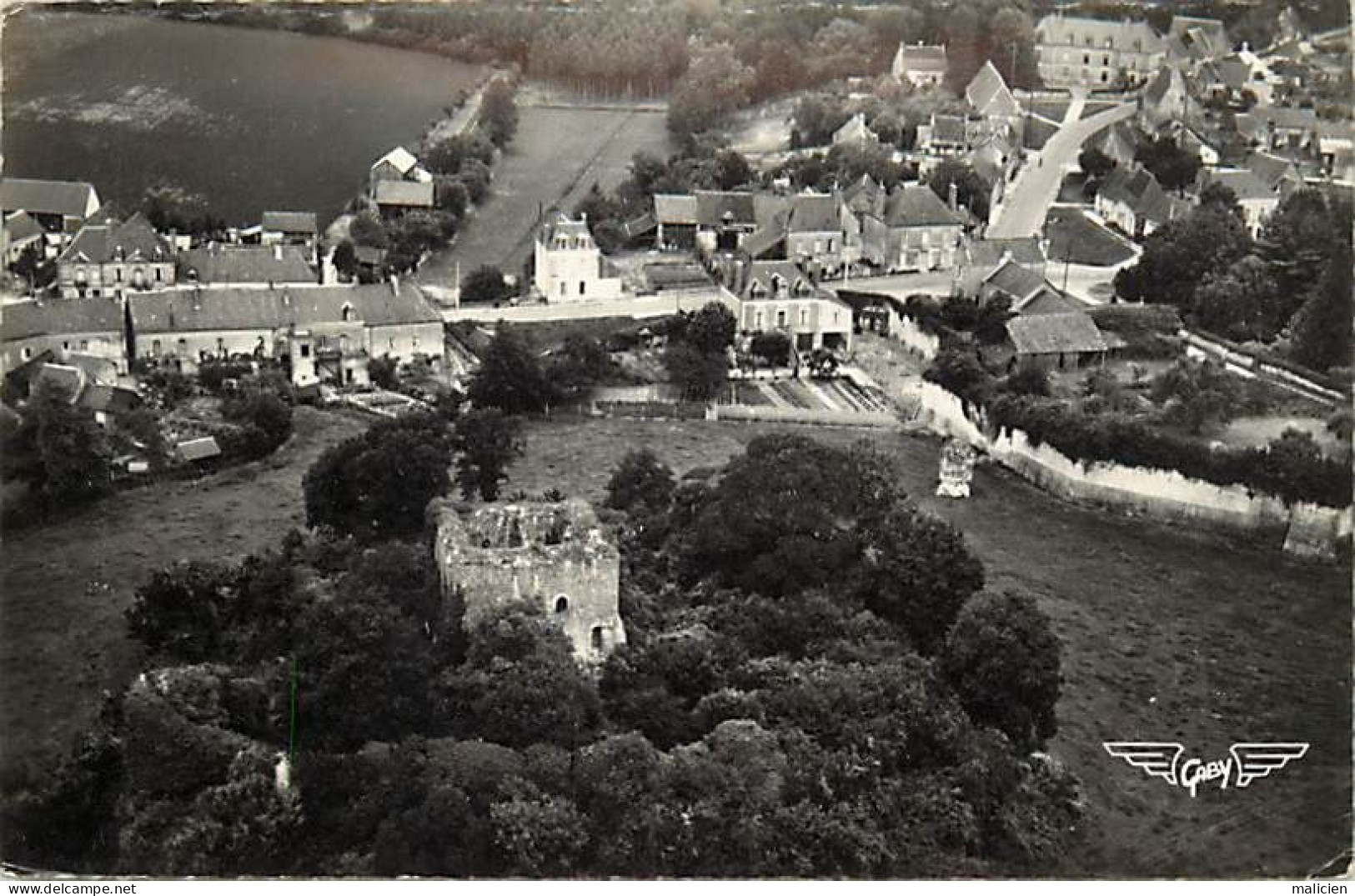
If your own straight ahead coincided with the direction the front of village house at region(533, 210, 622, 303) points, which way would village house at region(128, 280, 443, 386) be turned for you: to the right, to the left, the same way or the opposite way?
the same way

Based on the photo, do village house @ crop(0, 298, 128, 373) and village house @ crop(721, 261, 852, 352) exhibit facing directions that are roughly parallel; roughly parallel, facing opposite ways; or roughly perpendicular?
roughly parallel

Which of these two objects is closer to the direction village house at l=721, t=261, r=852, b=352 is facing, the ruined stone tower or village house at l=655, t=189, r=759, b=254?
the ruined stone tower

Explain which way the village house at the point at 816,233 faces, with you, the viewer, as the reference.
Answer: facing the viewer

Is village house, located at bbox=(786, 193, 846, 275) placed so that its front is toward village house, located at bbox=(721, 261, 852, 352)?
yes

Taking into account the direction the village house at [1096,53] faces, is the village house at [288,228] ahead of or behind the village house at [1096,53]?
ahead

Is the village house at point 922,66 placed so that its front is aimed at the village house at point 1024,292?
yes

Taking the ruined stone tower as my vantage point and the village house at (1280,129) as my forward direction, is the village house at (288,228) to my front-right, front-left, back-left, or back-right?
front-left

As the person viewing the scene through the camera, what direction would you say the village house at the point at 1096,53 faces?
facing the viewer

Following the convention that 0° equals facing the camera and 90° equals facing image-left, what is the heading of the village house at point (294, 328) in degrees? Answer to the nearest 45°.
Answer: approximately 0°

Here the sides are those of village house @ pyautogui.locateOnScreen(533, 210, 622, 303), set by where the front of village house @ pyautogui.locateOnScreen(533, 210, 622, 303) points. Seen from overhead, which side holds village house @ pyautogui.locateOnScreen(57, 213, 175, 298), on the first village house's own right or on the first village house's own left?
on the first village house's own right

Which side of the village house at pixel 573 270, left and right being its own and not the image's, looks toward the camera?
front

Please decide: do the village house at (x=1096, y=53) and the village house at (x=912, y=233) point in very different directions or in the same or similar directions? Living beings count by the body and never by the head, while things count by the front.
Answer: same or similar directions

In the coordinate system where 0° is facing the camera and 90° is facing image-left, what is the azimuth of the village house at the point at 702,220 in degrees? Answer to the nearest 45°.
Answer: approximately 0°

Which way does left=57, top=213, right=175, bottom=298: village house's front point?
toward the camera

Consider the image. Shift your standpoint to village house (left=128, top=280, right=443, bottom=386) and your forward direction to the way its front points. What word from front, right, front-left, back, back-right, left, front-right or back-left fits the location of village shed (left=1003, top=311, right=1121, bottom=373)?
left

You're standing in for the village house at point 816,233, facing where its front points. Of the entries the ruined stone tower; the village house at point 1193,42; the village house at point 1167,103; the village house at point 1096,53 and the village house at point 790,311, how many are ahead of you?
2

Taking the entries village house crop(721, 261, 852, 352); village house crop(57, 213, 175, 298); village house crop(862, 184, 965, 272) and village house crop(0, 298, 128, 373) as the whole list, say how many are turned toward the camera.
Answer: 4

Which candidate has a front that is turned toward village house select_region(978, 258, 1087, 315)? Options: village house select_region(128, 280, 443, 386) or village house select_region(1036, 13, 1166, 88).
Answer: village house select_region(1036, 13, 1166, 88)

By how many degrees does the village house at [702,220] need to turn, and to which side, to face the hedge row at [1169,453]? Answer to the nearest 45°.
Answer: approximately 45° to its left

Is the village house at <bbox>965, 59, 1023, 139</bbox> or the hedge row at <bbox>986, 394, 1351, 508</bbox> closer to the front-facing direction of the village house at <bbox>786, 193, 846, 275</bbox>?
the hedge row

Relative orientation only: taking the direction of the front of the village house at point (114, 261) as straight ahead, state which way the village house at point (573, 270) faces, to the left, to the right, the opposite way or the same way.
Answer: the same way

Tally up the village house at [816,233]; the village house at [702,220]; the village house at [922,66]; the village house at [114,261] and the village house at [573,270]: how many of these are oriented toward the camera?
5
